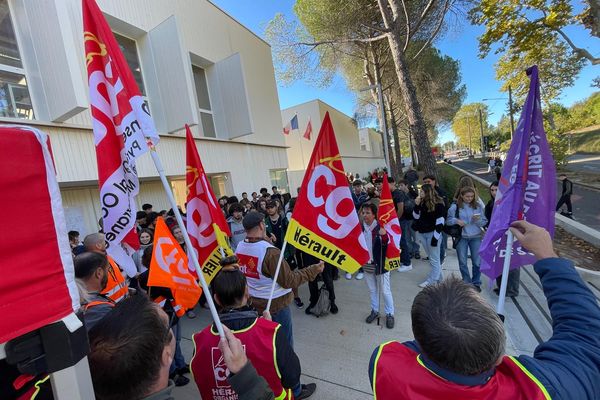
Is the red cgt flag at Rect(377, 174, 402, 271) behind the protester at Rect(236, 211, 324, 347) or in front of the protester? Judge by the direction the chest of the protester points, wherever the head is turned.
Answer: in front

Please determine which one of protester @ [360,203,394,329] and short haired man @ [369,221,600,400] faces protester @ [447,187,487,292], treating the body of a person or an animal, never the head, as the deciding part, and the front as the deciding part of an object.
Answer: the short haired man

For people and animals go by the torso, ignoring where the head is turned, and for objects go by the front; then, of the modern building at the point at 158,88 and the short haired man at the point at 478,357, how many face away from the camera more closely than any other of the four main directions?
1

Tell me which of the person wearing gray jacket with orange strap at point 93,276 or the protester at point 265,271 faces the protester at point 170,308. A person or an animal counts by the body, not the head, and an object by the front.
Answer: the person wearing gray jacket with orange strap

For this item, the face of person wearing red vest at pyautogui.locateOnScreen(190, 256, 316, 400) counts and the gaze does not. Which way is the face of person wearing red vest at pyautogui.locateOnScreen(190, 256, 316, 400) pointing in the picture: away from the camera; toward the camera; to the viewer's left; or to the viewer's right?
away from the camera

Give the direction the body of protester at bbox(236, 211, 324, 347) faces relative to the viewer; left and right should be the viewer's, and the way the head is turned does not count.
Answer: facing away from the viewer and to the right of the viewer

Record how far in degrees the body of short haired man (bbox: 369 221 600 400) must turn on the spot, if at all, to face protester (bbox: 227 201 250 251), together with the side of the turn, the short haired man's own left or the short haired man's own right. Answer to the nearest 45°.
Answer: approximately 45° to the short haired man's own left

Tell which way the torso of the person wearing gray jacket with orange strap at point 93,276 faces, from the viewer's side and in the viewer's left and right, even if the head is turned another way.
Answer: facing away from the viewer and to the right of the viewer

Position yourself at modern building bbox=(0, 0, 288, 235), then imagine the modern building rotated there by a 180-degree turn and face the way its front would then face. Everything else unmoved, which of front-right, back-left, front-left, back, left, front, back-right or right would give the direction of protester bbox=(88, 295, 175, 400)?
back-left

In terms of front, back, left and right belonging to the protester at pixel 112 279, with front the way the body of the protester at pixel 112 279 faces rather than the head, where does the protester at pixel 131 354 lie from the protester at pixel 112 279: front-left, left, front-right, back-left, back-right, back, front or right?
back-right

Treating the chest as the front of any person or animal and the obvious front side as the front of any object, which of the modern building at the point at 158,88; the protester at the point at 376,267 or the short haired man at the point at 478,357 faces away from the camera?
the short haired man

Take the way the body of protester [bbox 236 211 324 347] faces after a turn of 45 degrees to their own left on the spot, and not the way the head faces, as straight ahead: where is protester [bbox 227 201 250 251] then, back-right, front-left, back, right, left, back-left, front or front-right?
front

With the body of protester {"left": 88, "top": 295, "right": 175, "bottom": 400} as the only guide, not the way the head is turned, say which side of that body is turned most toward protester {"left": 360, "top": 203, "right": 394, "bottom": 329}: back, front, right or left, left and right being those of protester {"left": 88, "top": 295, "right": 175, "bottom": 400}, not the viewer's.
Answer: front

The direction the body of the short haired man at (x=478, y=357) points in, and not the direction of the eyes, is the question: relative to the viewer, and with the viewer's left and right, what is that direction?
facing away from the viewer

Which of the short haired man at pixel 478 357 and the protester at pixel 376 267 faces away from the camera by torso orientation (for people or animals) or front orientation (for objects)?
the short haired man

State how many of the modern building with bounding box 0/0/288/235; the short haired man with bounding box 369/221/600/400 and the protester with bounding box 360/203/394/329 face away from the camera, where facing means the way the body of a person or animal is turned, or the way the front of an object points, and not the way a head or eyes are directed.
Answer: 1

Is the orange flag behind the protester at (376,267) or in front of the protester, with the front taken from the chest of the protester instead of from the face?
in front

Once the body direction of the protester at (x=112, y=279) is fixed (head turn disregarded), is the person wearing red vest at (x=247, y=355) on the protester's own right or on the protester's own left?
on the protester's own right

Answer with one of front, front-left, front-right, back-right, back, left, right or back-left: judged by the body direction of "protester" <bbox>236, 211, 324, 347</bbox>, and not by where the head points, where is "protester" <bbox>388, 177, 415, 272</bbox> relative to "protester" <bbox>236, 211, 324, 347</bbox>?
front

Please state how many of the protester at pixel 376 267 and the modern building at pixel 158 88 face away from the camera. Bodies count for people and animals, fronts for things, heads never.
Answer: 0

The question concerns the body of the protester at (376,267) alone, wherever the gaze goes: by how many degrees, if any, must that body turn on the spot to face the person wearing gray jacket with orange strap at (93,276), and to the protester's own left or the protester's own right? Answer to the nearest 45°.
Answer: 0° — they already face them

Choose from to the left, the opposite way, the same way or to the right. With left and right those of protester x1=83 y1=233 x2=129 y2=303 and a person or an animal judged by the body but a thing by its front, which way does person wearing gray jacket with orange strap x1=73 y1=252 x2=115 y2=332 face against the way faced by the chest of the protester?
the same way
